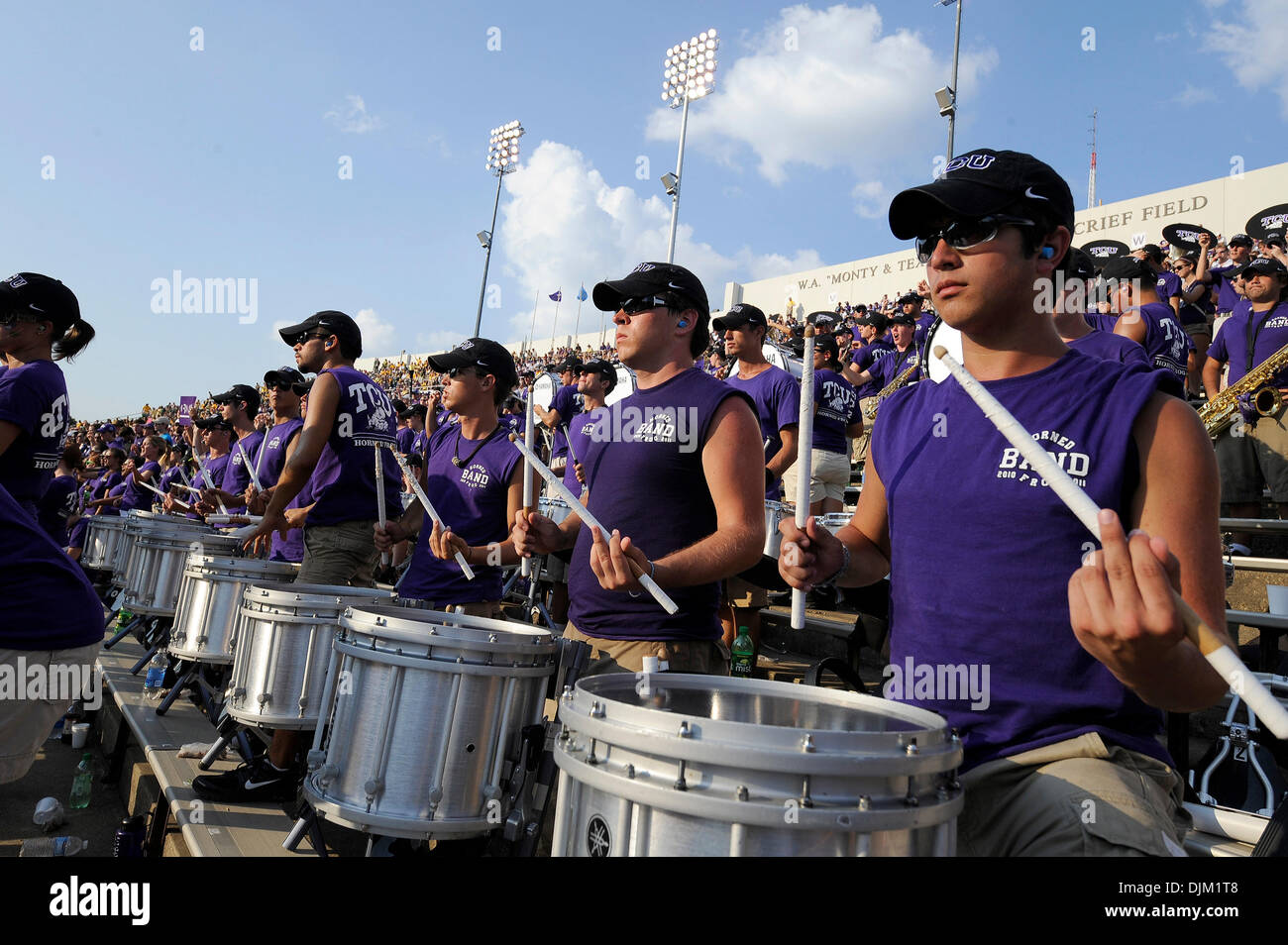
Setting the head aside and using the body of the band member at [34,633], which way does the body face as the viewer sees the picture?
to the viewer's left

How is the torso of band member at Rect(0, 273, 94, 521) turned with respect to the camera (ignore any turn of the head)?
to the viewer's left

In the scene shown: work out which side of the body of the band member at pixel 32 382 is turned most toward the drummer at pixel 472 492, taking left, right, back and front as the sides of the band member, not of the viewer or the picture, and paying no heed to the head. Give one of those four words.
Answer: back

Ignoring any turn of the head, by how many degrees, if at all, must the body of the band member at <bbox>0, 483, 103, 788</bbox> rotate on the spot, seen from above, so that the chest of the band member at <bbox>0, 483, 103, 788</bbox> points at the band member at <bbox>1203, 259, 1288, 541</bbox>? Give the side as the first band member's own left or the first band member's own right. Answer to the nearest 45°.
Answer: approximately 180°
